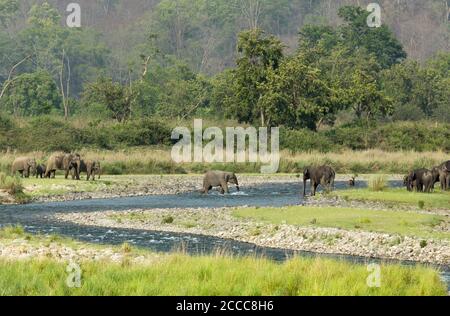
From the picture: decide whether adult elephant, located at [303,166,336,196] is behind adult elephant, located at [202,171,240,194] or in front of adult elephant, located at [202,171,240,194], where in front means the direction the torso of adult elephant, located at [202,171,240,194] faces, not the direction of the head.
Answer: in front

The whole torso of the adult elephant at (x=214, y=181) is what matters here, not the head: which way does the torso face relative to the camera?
to the viewer's right

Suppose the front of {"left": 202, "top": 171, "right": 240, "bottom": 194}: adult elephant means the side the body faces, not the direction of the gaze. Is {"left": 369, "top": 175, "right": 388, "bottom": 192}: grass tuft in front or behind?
in front

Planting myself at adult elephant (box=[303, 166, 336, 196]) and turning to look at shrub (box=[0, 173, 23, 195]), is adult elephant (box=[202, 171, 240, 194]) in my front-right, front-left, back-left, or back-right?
front-right

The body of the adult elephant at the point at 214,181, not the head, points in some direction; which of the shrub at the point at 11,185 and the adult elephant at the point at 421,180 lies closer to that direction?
the adult elephant

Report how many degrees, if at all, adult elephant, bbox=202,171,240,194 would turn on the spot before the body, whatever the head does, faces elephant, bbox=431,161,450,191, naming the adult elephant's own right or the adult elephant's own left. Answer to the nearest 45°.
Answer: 0° — it already faces it
